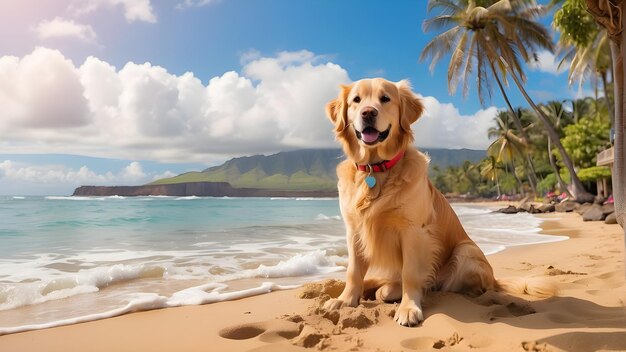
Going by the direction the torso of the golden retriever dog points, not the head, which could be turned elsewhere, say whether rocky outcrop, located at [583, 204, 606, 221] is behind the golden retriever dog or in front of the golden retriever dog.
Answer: behind

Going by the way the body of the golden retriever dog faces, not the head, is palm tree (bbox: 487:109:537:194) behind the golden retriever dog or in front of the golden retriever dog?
behind

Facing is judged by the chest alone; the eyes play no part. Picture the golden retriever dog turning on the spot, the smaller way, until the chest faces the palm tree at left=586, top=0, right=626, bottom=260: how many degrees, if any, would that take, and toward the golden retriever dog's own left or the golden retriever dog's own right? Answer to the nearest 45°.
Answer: approximately 135° to the golden retriever dog's own left

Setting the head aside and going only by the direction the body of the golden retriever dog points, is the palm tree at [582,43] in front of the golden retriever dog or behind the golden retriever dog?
behind

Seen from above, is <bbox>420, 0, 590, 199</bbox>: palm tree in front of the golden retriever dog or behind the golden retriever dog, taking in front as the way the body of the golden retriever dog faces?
behind

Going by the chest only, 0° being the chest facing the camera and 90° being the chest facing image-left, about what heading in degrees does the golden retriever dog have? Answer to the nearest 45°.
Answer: approximately 45°
